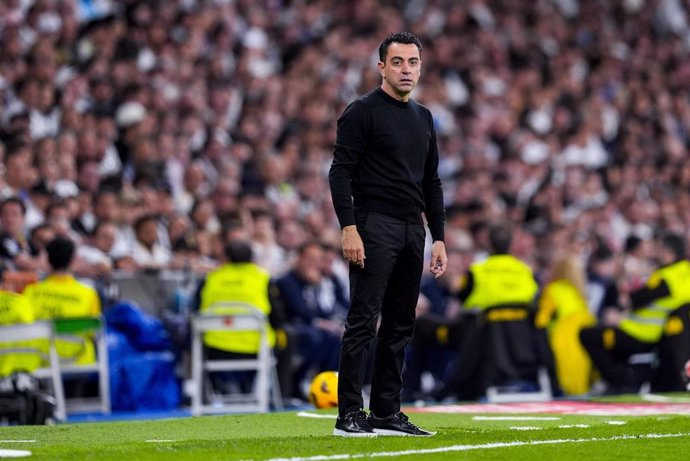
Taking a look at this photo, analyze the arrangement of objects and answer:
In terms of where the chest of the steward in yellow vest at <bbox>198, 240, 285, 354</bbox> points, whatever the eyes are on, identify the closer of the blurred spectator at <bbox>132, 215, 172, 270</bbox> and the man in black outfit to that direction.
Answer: the blurred spectator

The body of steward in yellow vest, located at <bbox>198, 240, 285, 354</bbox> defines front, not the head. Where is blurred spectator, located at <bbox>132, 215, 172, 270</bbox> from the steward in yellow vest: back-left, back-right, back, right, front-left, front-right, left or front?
front-left

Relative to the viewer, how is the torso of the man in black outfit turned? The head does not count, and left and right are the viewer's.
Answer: facing the viewer and to the right of the viewer

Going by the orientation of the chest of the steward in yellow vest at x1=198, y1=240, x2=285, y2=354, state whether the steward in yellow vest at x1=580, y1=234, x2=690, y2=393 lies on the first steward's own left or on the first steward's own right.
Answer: on the first steward's own right

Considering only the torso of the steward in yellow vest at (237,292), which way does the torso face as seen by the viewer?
away from the camera

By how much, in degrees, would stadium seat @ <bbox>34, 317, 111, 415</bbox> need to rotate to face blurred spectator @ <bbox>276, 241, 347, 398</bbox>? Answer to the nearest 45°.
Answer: approximately 45° to its right

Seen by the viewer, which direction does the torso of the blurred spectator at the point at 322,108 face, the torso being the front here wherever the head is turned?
toward the camera

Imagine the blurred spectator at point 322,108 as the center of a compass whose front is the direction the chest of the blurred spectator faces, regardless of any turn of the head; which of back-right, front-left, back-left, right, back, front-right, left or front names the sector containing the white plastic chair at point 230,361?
front

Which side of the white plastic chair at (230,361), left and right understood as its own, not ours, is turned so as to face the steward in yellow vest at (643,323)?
right
